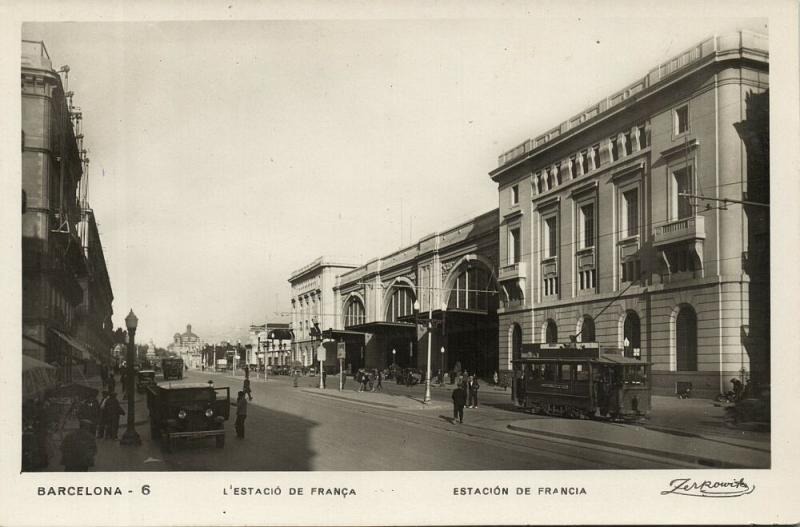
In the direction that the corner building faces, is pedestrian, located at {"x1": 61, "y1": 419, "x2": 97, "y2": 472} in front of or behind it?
in front

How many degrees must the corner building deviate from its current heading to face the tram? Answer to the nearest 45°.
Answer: approximately 45° to its left

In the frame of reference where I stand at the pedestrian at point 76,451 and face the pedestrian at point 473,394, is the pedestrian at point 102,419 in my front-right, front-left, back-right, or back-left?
front-left

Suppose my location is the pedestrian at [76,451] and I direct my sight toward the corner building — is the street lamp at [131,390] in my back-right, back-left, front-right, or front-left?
front-left

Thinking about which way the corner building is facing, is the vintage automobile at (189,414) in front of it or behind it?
in front

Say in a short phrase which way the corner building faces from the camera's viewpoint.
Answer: facing the viewer and to the left of the viewer

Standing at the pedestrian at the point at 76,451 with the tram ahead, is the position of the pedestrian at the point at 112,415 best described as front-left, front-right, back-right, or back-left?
front-left
